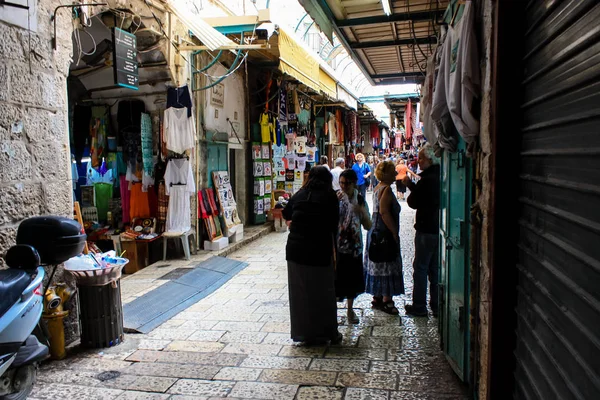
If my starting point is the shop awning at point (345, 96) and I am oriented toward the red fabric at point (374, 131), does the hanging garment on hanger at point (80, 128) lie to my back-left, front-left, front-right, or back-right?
back-left

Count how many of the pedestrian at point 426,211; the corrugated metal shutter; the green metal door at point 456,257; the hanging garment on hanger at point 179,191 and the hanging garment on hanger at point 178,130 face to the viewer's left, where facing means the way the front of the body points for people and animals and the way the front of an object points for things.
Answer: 3

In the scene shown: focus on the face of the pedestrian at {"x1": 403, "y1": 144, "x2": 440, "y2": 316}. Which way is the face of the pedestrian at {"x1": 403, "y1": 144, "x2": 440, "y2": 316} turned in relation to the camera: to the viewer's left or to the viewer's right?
to the viewer's left

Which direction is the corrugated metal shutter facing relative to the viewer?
to the viewer's left

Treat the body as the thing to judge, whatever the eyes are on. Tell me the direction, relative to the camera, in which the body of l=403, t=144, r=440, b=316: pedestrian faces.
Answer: to the viewer's left

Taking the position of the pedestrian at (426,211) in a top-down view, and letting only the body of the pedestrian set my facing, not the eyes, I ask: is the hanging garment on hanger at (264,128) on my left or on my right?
on my right

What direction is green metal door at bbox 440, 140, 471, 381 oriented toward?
to the viewer's left

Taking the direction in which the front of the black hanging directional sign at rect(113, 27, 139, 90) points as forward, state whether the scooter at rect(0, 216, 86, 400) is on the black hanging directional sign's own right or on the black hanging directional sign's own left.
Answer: on the black hanging directional sign's own right

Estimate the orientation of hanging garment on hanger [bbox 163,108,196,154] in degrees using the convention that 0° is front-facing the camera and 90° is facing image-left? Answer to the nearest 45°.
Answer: approximately 0°

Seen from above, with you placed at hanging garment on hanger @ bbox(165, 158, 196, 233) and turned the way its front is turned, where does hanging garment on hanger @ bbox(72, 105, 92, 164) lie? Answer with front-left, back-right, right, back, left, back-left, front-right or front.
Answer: back-right
